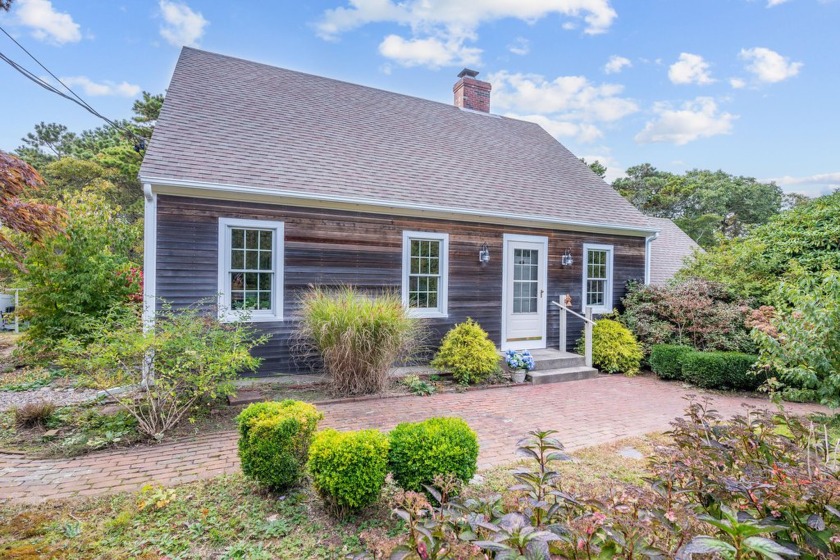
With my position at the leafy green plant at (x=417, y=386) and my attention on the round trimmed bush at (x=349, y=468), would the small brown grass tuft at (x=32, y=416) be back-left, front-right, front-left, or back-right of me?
front-right

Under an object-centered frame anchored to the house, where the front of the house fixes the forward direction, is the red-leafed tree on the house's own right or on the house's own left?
on the house's own right

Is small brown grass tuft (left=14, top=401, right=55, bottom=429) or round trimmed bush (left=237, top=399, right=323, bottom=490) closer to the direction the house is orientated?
the round trimmed bush

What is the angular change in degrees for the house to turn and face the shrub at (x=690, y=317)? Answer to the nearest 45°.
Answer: approximately 45° to its left

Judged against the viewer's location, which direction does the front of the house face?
facing the viewer and to the right of the viewer

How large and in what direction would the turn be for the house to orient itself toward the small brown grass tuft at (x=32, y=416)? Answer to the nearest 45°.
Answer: approximately 90° to its right

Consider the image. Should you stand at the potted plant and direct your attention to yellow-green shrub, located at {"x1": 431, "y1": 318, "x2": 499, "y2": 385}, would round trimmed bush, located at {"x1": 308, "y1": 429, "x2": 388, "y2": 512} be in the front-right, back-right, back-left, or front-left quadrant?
front-left

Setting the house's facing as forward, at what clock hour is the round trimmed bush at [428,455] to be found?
The round trimmed bush is roughly at 1 o'clock from the house.

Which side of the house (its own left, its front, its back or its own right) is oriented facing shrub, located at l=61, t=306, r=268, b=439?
front

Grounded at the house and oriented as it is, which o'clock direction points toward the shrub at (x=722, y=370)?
The shrub is roughly at 11 o'clock from the house.

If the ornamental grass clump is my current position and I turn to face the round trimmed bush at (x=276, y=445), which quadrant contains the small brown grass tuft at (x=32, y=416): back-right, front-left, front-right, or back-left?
front-right
